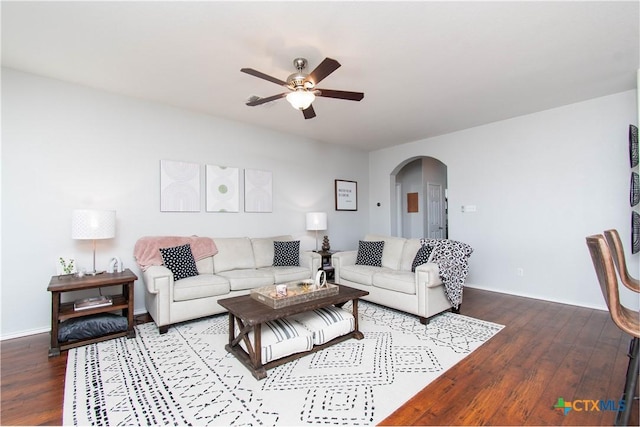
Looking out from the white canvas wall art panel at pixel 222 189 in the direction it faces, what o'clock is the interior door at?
The interior door is roughly at 10 o'clock from the white canvas wall art panel.

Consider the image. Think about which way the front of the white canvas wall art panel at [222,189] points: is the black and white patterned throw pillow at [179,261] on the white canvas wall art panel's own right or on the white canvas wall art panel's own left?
on the white canvas wall art panel's own right

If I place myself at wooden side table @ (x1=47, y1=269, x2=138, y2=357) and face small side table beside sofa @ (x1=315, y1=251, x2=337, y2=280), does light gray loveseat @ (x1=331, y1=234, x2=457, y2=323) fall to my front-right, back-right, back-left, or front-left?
front-right

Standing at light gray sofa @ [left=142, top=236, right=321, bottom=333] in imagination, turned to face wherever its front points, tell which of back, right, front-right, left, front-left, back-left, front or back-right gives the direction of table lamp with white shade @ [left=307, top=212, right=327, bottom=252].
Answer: left

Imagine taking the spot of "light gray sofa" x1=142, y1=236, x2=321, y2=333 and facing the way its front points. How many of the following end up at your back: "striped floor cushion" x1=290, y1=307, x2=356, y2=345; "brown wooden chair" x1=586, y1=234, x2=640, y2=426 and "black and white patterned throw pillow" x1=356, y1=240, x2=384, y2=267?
0

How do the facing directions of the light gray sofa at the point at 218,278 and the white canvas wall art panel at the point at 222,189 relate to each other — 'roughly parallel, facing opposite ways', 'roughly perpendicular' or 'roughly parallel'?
roughly parallel

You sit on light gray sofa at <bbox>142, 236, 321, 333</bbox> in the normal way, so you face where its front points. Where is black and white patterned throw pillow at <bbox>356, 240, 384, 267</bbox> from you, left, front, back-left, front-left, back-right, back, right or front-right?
front-left

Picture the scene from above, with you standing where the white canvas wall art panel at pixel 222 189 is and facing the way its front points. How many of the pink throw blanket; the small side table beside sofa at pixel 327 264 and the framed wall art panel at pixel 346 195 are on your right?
1

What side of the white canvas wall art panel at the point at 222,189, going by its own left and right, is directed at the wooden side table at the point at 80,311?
right

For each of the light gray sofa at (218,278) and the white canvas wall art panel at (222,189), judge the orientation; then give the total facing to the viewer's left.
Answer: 0

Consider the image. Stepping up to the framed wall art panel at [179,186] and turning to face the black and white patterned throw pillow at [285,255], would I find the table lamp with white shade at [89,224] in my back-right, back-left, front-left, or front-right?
back-right

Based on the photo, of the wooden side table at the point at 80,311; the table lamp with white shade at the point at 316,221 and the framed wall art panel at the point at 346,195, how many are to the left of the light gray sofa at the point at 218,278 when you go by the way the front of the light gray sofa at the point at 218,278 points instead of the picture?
2

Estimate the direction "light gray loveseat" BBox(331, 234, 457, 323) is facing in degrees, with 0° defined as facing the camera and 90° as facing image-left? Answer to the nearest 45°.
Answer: approximately 45°

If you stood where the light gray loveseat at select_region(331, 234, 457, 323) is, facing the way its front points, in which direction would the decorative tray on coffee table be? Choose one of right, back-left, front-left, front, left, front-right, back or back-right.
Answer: front

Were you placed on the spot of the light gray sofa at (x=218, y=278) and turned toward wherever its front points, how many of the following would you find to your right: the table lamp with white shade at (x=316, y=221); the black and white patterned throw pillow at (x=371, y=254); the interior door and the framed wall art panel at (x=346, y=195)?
0

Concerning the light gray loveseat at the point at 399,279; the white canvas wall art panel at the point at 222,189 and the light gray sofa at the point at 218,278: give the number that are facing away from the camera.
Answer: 0

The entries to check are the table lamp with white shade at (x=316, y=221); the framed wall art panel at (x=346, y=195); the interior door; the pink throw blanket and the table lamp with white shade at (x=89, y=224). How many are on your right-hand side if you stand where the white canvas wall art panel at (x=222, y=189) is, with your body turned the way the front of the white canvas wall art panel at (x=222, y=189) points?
2

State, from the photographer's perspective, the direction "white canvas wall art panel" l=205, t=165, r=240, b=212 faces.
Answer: facing the viewer and to the right of the viewer

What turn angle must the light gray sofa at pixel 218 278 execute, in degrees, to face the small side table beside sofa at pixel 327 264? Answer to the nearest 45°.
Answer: approximately 90° to its left

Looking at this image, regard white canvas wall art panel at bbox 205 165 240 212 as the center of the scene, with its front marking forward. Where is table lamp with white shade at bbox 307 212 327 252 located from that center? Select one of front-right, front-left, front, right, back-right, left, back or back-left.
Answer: front-left

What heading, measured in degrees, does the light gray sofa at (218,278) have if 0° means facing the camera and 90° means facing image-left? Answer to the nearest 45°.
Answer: approximately 315°
